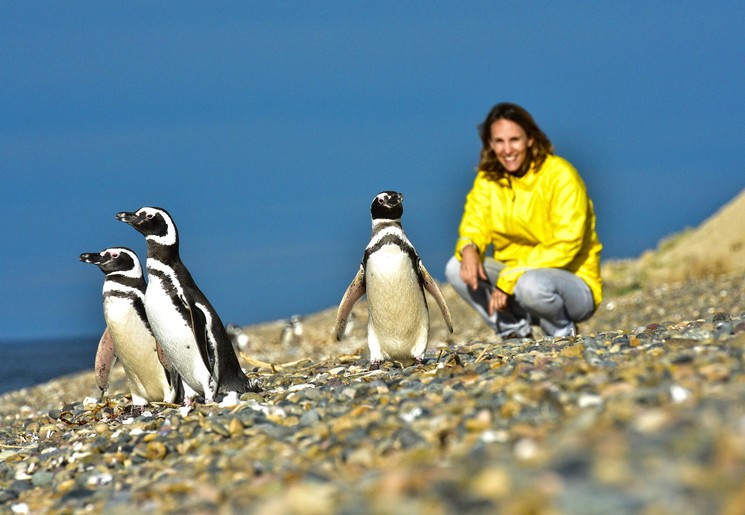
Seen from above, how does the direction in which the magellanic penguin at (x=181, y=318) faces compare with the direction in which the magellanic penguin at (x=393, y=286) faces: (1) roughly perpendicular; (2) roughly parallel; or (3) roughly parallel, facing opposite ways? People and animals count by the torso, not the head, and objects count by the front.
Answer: roughly perpendicular

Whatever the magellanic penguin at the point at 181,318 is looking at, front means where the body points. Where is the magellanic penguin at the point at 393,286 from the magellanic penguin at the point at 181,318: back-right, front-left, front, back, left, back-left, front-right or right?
back

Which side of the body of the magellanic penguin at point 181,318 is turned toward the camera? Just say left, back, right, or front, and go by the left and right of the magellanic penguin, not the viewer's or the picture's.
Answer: left

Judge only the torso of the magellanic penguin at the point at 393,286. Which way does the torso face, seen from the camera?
toward the camera

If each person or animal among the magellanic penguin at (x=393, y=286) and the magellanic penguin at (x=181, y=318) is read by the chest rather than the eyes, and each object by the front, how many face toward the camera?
1

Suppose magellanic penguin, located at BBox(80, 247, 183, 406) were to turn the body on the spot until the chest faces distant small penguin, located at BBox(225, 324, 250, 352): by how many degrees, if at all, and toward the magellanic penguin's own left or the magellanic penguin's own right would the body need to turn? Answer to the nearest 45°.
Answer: approximately 135° to the magellanic penguin's own right

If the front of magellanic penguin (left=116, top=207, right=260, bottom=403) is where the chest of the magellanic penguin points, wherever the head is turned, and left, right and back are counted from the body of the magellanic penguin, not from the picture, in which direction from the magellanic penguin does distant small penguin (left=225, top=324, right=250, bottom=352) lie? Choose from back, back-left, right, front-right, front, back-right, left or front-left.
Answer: right

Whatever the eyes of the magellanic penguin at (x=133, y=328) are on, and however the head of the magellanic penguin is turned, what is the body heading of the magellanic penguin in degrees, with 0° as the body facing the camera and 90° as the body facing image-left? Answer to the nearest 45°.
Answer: approximately 45°

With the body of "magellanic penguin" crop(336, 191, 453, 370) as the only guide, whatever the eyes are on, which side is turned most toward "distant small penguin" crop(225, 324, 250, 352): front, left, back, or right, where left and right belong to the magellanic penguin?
back

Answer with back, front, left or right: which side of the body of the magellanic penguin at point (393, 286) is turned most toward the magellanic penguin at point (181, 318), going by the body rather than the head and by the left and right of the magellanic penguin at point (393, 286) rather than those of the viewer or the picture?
right

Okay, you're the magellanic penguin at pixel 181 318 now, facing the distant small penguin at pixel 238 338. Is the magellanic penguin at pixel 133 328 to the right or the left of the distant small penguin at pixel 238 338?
left

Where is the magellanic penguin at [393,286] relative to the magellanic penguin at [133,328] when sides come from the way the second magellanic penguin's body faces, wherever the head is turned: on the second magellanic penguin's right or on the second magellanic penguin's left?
on the second magellanic penguin's left

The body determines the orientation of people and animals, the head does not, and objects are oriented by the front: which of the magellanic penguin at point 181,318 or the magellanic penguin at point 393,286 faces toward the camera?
the magellanic penguin at point 393,286

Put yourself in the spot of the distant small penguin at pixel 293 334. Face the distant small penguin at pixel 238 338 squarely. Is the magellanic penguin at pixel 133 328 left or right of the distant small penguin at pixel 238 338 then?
left
